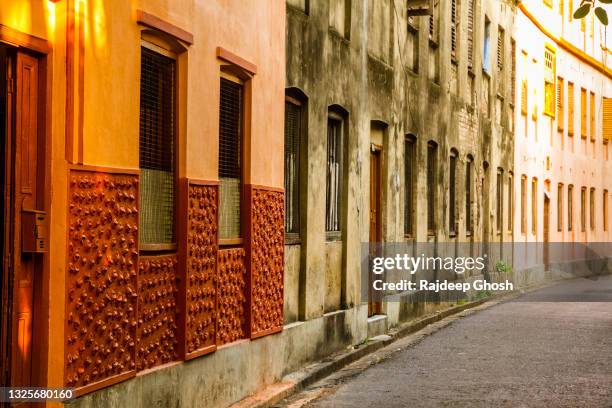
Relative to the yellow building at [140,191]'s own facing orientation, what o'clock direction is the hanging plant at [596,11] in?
The hanging plant is roughly at 11 o'clock from the yellow building.

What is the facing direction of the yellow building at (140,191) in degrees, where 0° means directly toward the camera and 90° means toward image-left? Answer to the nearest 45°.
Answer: approximately 315°
